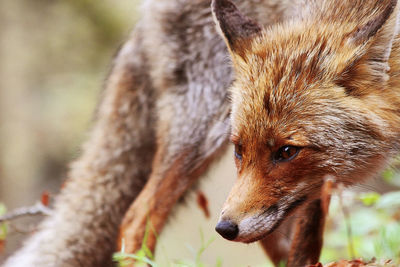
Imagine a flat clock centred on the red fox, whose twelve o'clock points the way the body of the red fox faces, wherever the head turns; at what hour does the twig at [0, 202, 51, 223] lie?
The twig is roughly at 5 o'clock from the red fox.

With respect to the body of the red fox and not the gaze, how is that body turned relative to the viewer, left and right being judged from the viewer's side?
facing the viewer and to the right of the viewer
